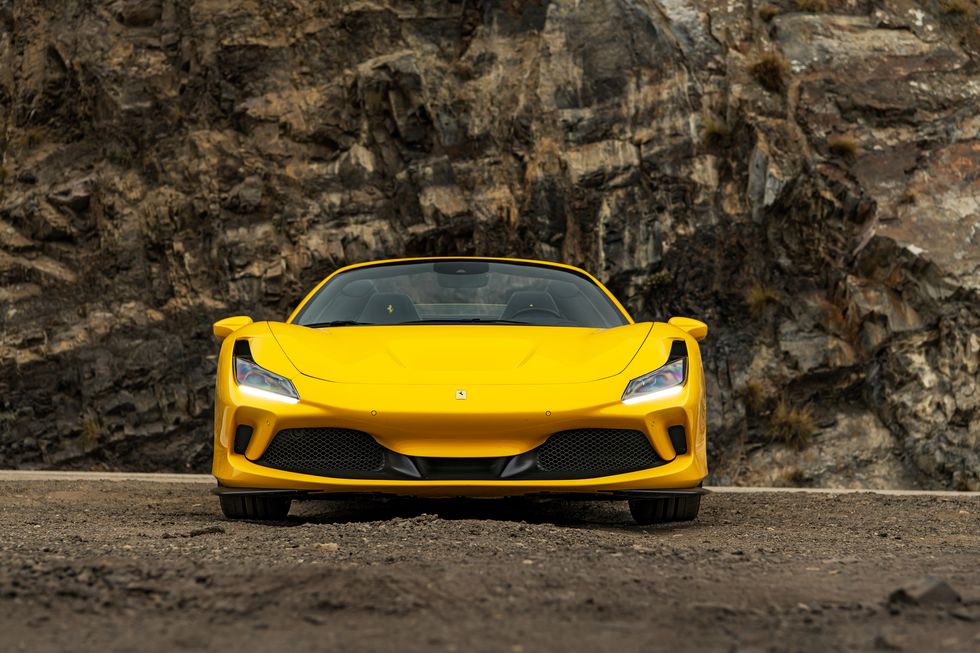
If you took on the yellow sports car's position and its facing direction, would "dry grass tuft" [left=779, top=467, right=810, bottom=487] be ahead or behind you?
behind

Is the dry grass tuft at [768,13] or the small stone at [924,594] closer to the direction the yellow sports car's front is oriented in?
the small stone

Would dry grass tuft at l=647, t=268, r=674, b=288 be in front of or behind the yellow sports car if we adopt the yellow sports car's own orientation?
behind

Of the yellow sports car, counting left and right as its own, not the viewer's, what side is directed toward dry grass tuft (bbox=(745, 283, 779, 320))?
back

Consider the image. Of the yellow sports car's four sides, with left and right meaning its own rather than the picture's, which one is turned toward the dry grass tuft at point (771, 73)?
back

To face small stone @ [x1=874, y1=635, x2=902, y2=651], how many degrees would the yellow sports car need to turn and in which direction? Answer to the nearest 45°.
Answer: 0° — it already faces it

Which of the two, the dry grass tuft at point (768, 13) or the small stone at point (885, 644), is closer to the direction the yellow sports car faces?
the small stone

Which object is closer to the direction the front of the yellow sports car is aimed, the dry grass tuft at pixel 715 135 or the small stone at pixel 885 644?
the small stone

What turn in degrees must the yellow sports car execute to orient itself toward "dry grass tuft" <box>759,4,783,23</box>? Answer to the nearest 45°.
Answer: approximately 180°

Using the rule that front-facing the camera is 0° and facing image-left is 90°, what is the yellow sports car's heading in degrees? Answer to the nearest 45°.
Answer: approximately 0°
